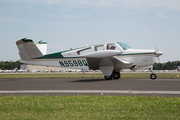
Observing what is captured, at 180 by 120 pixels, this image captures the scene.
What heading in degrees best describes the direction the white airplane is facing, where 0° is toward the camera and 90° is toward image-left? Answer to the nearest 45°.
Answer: approximately 270°
